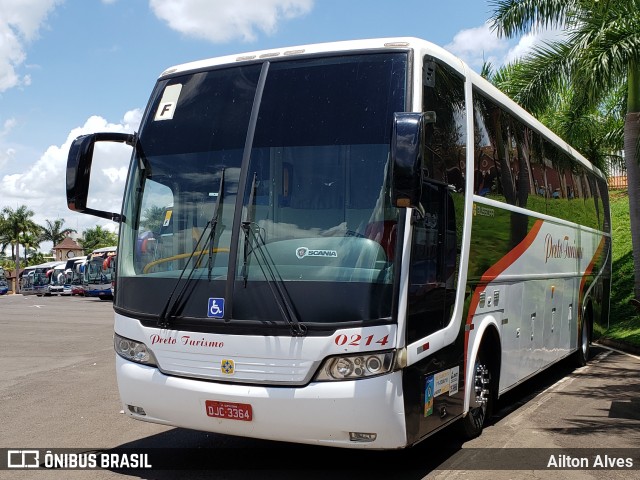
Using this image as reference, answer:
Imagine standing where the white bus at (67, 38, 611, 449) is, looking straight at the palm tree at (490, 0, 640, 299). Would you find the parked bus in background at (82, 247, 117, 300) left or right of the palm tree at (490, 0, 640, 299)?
left

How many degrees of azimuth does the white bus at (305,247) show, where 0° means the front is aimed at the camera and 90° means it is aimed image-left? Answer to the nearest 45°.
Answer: approximately 45°

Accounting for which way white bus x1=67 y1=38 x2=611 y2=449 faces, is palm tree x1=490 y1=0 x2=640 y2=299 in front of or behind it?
behind

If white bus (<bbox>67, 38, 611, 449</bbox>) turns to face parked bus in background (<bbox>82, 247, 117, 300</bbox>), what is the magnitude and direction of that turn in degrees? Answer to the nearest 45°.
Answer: approximately 135° to its right
